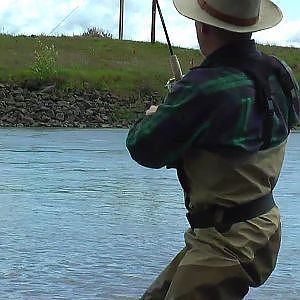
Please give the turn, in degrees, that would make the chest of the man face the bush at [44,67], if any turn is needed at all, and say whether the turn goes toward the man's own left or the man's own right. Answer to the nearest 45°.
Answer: approximately 45° to the man's own right

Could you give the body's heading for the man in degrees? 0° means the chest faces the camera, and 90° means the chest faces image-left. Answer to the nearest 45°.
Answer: approximately 135°

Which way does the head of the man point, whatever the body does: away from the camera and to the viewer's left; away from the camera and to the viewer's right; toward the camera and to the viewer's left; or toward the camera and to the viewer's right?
away from the camera and to the viewer's left
